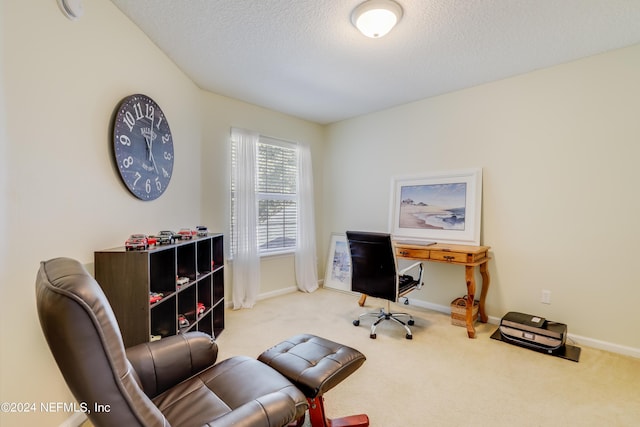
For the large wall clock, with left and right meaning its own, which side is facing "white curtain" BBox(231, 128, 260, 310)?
left

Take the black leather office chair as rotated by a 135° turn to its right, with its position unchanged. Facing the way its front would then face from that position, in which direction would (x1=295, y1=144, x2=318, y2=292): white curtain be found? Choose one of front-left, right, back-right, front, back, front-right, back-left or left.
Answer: back-right

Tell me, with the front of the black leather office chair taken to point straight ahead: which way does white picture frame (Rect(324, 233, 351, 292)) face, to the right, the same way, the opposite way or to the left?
the opposite way

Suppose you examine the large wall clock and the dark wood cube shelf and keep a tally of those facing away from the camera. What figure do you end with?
0

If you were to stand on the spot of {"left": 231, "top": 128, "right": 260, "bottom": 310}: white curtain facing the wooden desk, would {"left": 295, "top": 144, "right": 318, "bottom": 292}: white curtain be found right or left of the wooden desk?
left

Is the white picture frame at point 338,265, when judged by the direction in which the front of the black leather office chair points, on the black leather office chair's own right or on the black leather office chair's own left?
on the black leather office chair's own left
